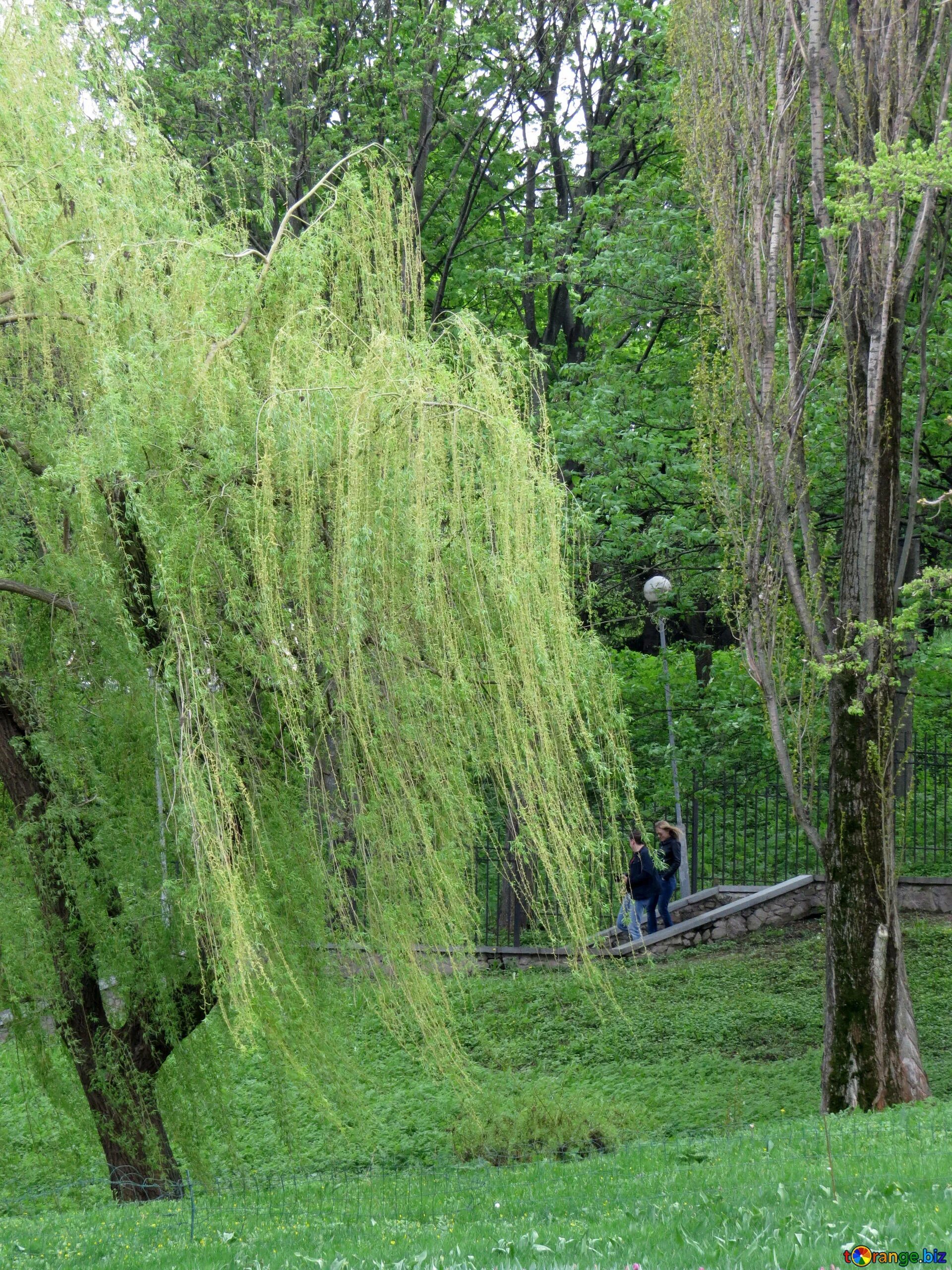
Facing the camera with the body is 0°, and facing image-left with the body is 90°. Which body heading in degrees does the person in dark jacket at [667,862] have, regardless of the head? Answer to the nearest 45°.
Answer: approximately 90°

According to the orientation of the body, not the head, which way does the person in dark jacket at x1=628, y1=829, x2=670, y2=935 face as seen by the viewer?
to the viewer's left
